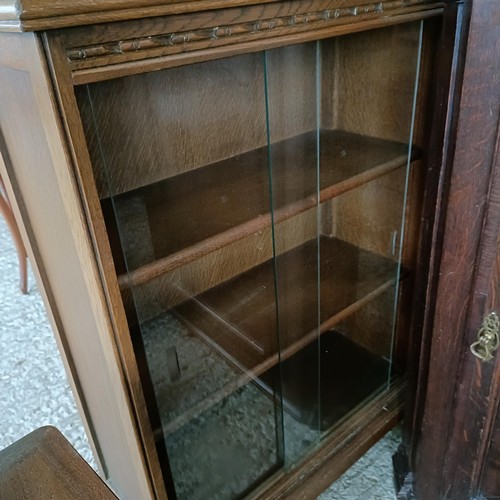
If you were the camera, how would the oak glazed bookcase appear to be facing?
facing the viewer and to the right of the viewer
